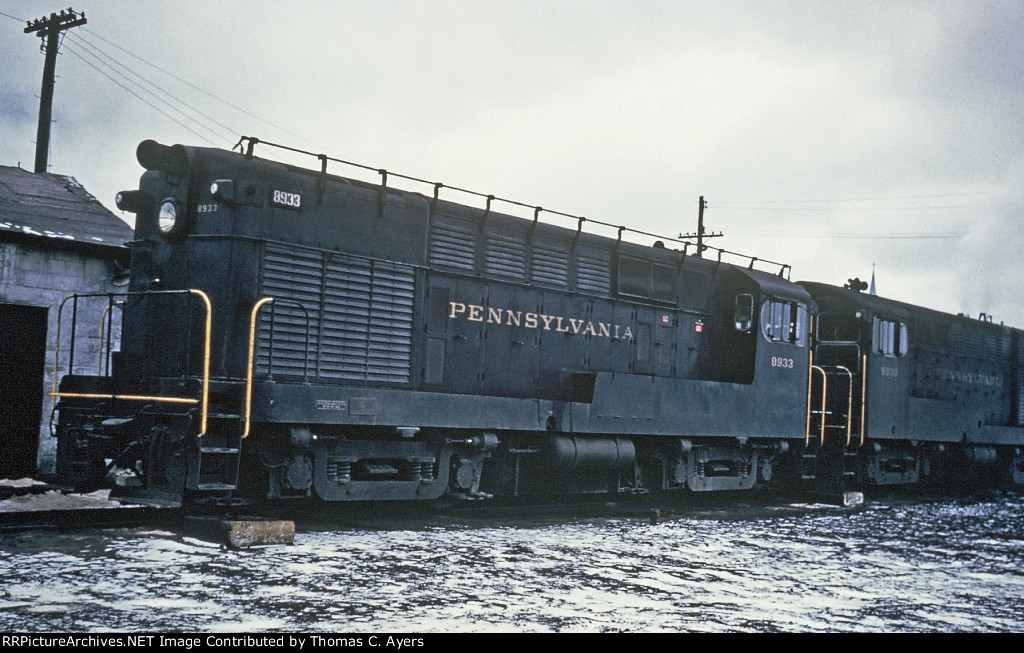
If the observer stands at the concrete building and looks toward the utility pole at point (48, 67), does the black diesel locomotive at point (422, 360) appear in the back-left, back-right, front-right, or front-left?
back-right

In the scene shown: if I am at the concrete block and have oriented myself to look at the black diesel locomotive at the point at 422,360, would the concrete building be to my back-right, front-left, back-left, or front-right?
front-left

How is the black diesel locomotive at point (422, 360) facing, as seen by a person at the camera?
facing the viewer and to the left of the viewer
